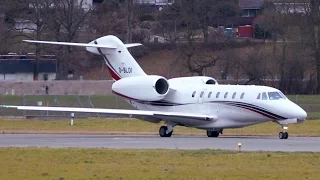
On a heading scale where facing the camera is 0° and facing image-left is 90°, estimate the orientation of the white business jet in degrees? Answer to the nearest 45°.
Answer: approximately 315°
